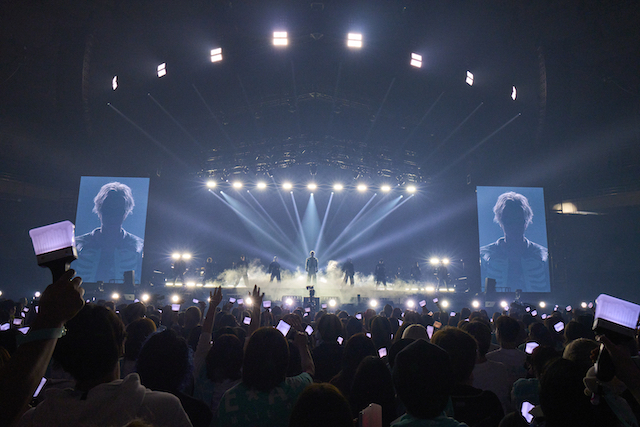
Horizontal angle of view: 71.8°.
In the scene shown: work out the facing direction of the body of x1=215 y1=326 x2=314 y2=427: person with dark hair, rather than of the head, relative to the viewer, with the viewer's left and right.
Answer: facing away from the viewer

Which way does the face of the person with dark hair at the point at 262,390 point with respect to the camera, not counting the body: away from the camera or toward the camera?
away from the camera

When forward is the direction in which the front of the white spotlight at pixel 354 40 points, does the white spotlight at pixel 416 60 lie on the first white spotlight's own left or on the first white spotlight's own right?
on the first white spotlight's own left

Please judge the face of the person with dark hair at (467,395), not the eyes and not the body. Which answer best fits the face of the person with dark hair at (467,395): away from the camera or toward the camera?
away from the camera

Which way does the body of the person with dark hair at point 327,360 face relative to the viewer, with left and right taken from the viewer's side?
facing away from the viewer

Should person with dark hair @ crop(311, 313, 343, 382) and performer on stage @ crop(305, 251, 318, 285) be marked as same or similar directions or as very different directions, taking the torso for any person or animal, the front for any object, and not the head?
very different directions

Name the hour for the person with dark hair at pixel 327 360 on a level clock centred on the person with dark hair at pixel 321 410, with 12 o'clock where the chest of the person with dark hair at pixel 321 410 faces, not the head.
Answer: the person with dark hair at pixel 327 360 is roughly at 12 o'clock from the person with dark hair at pixel 321 410.

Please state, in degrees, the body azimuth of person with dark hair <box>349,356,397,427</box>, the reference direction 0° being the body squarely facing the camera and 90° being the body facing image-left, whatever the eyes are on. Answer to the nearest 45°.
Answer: approximately 180°

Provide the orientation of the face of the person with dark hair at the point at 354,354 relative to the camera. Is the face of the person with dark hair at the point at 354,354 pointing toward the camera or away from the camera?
away from the camera

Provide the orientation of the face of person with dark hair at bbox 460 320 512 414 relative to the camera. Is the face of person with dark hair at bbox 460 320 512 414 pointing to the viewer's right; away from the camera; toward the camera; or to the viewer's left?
away from the camera

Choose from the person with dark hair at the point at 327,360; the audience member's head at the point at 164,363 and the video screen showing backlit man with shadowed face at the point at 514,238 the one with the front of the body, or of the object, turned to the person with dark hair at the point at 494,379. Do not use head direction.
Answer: the video screen showing backlit man with shadowed face

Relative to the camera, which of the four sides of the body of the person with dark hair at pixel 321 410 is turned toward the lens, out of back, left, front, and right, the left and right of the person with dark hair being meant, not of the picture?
back

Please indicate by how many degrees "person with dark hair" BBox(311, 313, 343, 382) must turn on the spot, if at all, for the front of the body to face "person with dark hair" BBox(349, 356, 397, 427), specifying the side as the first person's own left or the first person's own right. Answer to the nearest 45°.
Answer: approximately 180°
